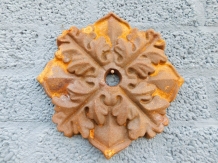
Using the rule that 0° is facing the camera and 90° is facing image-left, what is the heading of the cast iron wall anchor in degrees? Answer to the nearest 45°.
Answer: approximately 0°
